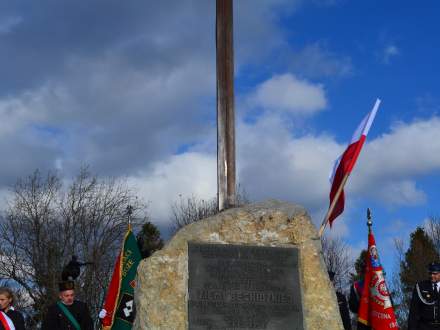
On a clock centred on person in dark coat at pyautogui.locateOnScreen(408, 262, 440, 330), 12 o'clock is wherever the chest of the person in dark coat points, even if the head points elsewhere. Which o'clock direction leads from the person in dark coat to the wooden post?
The wooden post is roughly at 2 o'clock from the person in dark coat.

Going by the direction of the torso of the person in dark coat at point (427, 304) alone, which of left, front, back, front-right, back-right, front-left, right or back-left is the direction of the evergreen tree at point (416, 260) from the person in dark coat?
back

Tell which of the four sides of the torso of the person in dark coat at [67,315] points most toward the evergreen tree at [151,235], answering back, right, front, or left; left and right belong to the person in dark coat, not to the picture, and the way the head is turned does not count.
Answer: back

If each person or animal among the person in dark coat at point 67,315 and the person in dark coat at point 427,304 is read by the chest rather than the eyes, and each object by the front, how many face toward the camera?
2

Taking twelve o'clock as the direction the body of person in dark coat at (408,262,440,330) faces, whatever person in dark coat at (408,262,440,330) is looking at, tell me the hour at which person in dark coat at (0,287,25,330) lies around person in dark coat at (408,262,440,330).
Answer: person in dark coat at (0,287,25,330) is roughly at 2 o'clock from person in dark coat at (408,262,440,330).

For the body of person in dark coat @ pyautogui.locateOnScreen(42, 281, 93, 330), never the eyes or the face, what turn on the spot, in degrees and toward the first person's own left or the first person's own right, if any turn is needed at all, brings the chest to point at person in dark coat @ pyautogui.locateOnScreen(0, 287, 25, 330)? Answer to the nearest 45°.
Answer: approximately 90° to the first person's own right

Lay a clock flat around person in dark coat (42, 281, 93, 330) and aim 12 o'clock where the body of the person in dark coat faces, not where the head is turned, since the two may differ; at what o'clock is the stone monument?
The stone monument is roughly at 10 o'clock from the person in dark coat.

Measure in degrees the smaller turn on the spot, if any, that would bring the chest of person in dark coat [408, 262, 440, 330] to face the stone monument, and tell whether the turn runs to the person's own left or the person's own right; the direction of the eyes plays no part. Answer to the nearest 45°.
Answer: approximately 45° to the person's own right

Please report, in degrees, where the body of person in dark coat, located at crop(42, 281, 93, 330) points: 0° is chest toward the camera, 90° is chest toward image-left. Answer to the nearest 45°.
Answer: approximately 0°

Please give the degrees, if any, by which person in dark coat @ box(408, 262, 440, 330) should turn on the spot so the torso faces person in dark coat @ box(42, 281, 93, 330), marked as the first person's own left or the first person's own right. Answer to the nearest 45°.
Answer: approximately 45° to the first person's own right
